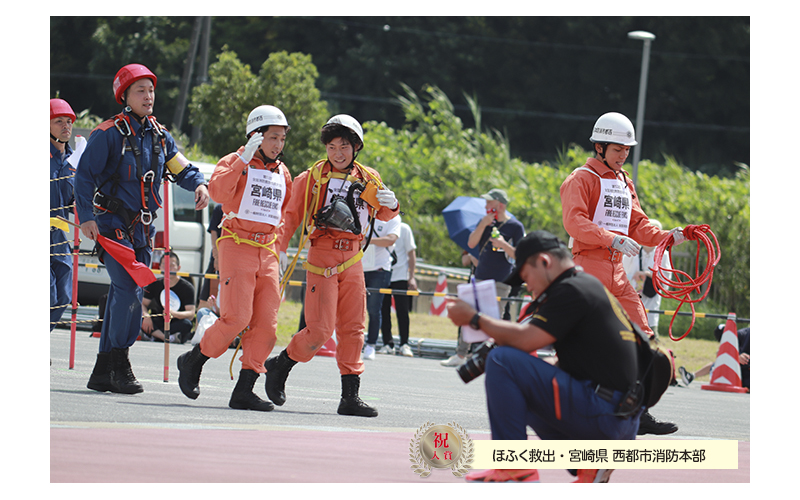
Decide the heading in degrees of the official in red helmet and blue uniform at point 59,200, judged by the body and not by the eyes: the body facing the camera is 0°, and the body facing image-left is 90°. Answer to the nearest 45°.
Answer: approximately 315°

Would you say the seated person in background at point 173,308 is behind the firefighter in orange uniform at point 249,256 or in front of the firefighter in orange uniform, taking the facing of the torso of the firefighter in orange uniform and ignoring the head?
behind

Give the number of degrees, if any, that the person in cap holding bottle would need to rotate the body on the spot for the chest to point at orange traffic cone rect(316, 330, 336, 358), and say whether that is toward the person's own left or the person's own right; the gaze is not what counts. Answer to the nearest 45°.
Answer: approximately 45° to the person's own right

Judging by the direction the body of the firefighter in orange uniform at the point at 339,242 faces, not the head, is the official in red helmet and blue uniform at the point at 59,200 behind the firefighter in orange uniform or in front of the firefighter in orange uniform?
behind

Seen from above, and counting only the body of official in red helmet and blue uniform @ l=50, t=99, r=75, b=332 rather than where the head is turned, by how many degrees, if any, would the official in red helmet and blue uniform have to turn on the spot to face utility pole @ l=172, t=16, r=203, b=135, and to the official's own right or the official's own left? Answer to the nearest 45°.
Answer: approximately 135° to the official's own left

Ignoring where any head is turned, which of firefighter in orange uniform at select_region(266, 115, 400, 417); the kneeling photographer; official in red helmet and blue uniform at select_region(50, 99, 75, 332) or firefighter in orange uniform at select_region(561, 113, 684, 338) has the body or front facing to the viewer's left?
the kneeling photographer

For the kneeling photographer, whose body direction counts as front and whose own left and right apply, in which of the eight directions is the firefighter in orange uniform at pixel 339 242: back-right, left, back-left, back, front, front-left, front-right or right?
front-right

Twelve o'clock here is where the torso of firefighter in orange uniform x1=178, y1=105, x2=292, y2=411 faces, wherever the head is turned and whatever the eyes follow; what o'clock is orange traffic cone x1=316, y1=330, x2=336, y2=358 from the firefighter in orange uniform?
The orange traffic cone is roughly at 8 o'clock from the firefighter in orange uniform.

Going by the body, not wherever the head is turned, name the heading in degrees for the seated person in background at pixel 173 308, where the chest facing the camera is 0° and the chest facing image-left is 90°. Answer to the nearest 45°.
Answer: approximately 0°

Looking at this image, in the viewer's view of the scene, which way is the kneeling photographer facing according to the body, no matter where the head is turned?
to the viewer's left

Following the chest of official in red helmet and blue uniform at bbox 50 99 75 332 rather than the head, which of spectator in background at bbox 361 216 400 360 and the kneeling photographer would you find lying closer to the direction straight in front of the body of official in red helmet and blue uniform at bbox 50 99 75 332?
the kneeling photographer

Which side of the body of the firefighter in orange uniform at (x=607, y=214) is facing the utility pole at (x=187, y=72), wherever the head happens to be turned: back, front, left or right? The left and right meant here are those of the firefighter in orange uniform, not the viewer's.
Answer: back
